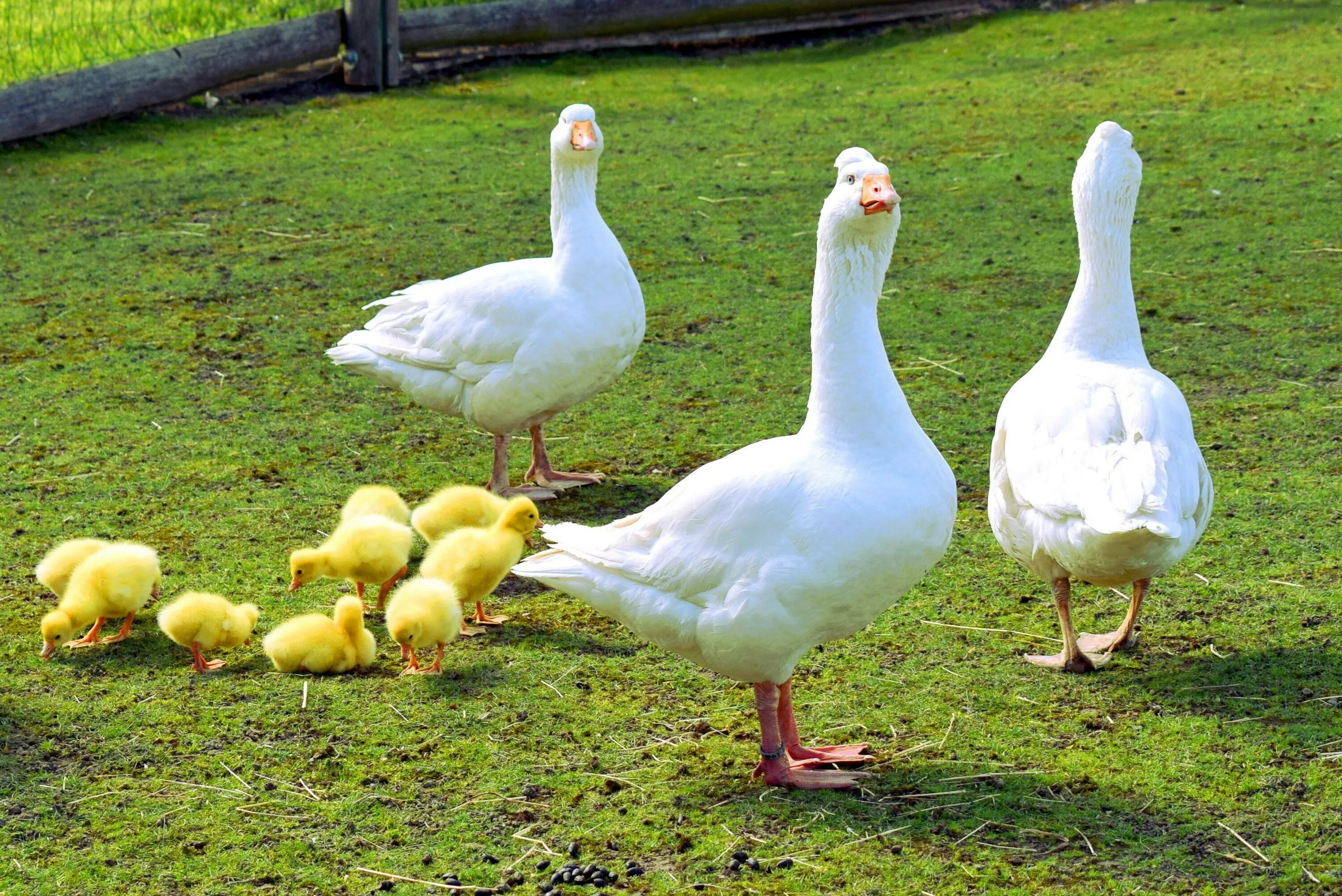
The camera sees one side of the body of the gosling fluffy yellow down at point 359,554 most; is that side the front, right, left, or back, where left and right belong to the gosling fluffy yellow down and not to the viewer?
left

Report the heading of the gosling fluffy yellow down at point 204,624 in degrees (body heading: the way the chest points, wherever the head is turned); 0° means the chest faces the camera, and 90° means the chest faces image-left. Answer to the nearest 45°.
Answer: approximately 270°

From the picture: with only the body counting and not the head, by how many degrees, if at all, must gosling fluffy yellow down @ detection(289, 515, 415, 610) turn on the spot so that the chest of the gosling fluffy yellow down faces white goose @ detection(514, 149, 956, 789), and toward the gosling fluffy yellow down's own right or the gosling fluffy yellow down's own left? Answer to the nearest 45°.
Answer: approximately 135° to the gosling fluffy yellow down's own left

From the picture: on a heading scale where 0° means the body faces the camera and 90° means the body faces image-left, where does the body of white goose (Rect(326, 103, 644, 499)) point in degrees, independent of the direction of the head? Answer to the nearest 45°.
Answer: approximately 270°

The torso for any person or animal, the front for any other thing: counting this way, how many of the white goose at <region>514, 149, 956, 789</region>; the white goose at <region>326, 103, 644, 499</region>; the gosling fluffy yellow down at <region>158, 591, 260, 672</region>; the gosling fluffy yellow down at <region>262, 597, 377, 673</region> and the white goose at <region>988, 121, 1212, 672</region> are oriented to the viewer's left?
0

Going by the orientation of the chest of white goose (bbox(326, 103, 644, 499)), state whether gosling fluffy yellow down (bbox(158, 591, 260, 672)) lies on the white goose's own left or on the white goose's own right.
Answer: on the white goose's own right

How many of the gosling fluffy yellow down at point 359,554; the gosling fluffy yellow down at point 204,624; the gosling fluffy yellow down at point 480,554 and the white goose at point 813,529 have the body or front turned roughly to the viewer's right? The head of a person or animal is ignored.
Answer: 3

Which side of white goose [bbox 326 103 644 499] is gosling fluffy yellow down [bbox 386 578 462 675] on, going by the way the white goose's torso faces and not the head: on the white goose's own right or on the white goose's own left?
on the white goose's own right

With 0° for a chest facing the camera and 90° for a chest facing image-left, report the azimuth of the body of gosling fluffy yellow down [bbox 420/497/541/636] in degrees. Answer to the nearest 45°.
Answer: approximately 270°

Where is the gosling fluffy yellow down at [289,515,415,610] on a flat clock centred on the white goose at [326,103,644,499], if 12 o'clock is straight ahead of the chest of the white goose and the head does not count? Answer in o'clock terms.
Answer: The gosling fluffy yellow down is roughly at 4 o'clock from the white goose.

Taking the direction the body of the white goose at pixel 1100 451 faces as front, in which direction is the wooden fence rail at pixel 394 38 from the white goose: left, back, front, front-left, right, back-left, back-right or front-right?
front-left

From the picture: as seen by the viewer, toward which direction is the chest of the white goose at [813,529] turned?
to the viewer's right
